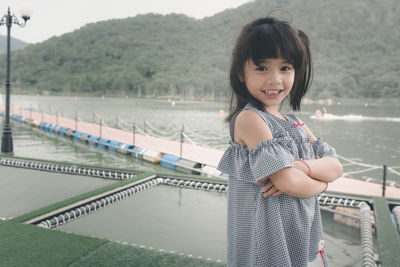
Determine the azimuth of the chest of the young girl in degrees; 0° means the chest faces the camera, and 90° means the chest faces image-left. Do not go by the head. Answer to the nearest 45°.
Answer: approximately 315°
